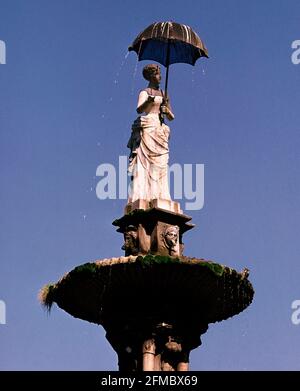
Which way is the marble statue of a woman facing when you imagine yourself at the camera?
facing the viewer and to the right of the viewer
